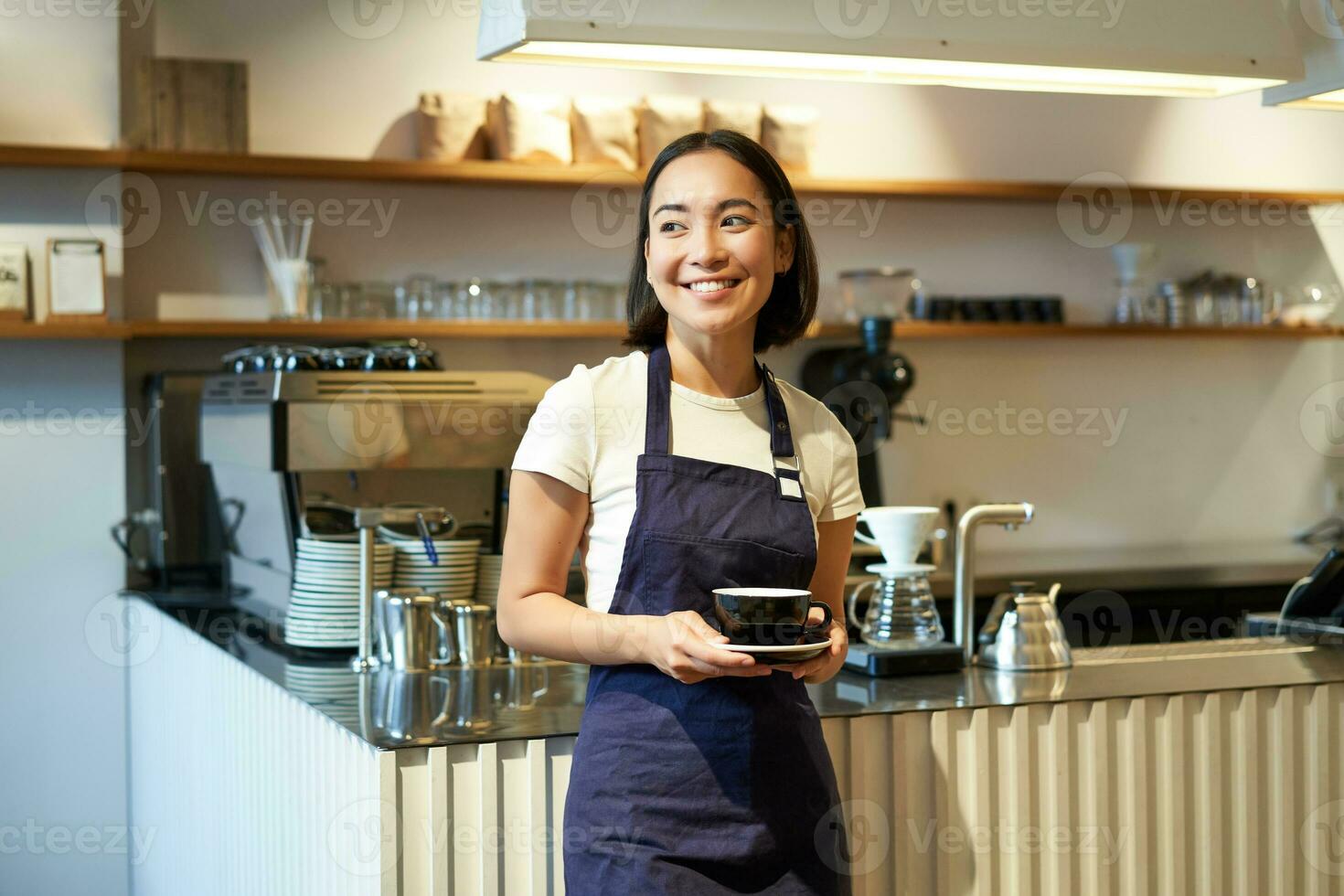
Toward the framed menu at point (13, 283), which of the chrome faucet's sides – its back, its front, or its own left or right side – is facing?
back

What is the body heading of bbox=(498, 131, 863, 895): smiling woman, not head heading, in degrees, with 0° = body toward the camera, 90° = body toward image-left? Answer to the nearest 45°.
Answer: approximately 315°

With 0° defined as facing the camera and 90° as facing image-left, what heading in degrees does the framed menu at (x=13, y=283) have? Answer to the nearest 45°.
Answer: approximately 0°

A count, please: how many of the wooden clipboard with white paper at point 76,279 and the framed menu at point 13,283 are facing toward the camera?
2

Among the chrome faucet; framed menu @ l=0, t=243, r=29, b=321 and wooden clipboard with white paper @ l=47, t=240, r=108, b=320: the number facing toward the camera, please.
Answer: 2

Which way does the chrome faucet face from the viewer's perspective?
to the viewer's right

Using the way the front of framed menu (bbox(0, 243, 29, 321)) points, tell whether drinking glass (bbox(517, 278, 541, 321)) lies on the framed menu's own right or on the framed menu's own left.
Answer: on the framed menu's own left

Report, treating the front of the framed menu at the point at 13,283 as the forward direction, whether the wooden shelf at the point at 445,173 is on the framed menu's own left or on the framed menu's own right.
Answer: on the framed menu's own left

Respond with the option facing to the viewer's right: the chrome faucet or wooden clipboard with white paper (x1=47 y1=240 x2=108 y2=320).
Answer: the chrome faucet

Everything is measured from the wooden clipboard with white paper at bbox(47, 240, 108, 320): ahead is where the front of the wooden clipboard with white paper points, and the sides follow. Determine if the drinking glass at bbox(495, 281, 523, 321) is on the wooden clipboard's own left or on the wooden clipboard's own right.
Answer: on the wooden clipboard's own left

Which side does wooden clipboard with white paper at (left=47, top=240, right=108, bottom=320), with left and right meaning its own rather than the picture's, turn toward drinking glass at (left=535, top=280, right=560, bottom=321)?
left

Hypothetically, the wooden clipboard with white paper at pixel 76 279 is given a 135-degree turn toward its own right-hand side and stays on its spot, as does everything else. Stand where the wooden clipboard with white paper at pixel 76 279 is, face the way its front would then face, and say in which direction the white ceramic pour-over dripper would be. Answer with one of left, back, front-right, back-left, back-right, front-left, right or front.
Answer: back
